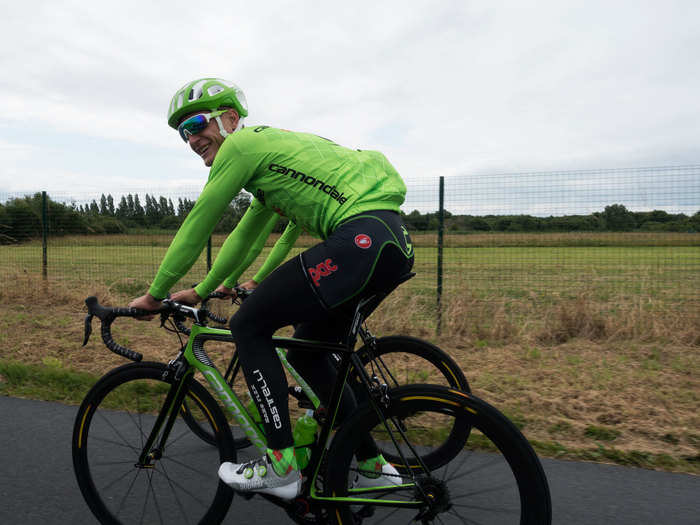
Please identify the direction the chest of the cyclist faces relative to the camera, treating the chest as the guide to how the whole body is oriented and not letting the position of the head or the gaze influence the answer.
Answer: to the viewer's left

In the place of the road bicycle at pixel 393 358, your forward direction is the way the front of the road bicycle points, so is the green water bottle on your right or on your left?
on your left

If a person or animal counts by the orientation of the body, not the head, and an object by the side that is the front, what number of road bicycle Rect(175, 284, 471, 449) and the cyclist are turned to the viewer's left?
2

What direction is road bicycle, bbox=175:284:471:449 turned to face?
to the viewer's left

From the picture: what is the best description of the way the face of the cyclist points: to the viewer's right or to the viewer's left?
to the viewer's left

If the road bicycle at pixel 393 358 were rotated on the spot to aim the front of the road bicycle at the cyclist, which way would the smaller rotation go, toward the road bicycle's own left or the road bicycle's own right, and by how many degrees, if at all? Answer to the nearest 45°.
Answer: approximately 45° to the road bicycle's own left

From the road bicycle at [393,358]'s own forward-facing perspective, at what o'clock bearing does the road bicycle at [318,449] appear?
the road bicycle at [318,449] is roughly at 10 o'clock from the road bicycle at [393,358].

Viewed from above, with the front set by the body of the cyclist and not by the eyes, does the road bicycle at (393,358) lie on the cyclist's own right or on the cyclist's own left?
on the cyclist's own right
